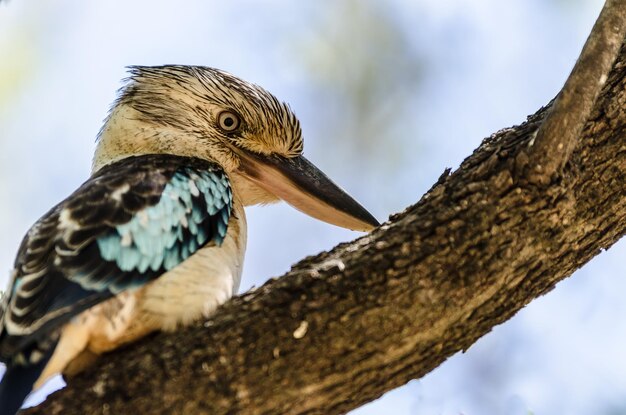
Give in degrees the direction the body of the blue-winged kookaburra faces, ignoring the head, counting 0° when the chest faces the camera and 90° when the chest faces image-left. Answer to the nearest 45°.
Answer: approximately 270°

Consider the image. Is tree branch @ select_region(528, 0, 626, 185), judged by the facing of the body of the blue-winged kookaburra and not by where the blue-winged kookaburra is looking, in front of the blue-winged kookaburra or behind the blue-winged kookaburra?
in front
